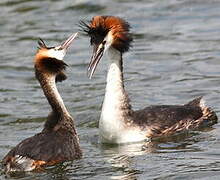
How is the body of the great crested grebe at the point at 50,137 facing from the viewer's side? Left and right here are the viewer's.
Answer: facing away from the viewer and to the right of the viewer

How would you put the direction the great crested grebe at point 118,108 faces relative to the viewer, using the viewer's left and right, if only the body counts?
facing the viewer and to the left of the viewer
